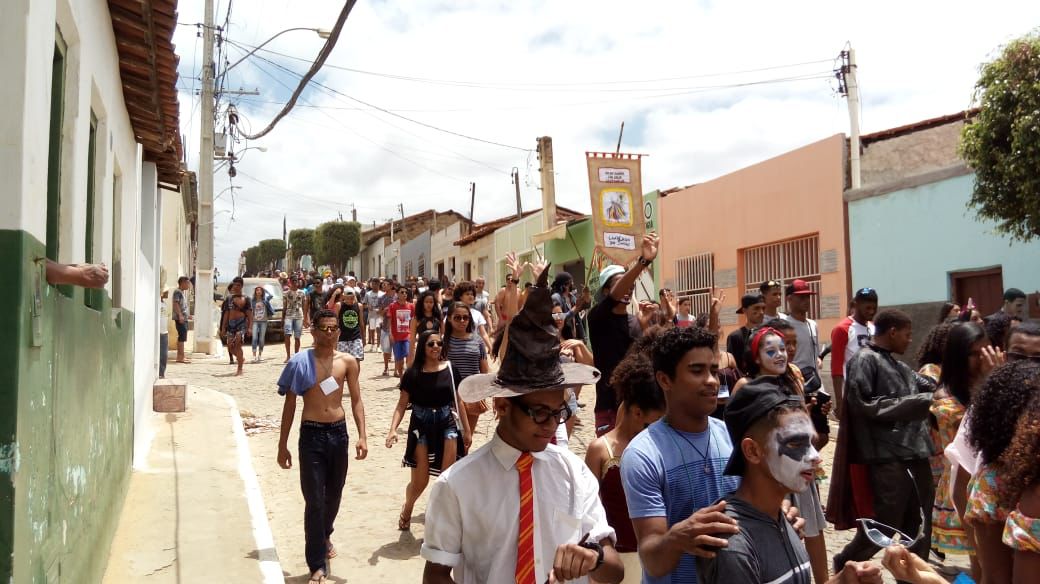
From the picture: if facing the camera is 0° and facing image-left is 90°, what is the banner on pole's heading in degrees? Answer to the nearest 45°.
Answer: approximately 0°

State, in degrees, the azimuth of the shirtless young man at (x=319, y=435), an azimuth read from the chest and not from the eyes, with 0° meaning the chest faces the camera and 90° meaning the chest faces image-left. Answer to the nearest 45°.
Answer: approximately 0°

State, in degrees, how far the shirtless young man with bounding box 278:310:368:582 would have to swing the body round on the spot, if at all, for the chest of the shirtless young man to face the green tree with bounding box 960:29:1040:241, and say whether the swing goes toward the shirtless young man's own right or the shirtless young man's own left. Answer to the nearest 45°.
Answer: approximately 90° to the shirtless young man's own left

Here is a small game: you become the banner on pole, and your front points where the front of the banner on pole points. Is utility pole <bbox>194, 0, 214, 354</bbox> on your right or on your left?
on your right

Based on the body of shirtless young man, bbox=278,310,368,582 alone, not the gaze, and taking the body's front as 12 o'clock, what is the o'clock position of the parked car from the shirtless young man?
The parked car is roughly at 6 o'clock from the shirtless young man.

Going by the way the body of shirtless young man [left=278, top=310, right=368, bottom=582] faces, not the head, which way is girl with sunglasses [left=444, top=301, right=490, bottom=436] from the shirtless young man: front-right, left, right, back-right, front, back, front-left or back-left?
back-left
